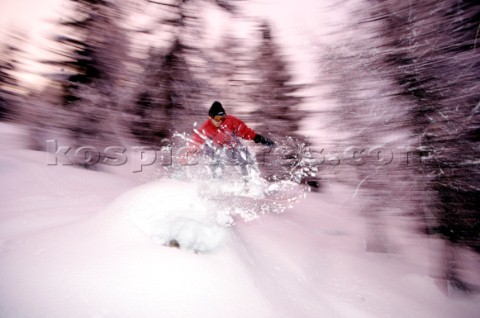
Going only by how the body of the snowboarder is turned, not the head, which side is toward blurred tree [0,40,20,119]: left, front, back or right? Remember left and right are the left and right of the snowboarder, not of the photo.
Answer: right

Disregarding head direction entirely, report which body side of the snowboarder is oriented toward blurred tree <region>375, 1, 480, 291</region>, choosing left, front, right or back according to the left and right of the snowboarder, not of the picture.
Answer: left

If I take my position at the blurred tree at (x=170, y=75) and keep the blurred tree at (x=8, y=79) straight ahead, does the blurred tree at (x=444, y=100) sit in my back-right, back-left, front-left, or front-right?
back-left

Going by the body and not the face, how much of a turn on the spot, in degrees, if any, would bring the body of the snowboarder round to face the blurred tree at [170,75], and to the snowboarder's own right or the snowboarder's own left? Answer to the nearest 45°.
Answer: approximately 135° to the snowboarder's own right

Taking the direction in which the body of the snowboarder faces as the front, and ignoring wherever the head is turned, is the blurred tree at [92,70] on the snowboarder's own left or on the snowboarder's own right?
on the snowboarder's own right
